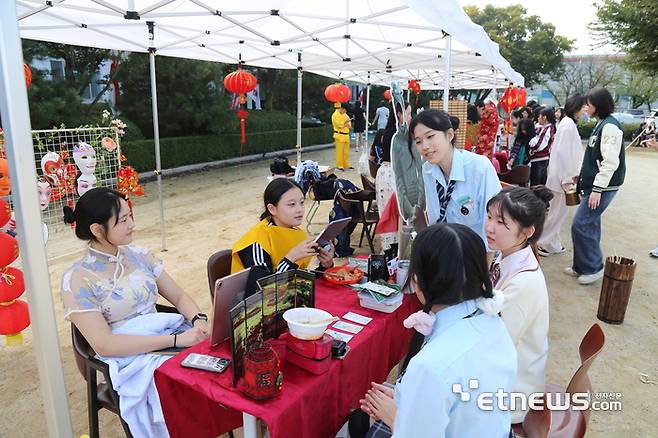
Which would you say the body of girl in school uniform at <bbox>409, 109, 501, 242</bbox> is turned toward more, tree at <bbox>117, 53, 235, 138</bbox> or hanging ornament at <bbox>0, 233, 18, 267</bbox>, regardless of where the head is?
the hanging ornament

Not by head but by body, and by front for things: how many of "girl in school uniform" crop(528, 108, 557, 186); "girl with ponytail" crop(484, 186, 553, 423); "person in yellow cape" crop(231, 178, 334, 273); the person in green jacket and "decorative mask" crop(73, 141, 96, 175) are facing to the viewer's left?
3

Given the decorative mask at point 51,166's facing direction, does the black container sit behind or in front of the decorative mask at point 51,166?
in front

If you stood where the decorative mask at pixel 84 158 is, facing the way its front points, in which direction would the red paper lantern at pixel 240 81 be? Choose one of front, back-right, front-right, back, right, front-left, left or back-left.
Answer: left

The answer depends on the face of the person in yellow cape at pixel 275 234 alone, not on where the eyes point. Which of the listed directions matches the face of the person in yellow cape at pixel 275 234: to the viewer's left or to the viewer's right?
to the viewer's right

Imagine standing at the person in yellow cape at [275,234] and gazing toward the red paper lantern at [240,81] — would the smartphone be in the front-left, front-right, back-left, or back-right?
back-left

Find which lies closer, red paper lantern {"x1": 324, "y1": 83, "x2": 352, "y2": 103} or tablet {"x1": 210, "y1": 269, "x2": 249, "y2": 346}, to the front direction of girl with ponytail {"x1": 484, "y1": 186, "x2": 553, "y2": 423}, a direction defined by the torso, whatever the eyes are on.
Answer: the tablet

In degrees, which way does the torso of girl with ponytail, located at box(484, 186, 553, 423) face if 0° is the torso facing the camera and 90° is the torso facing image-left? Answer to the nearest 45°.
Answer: approximately 90°

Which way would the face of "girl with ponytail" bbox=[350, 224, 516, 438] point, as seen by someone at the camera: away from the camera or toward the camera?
away from the camera

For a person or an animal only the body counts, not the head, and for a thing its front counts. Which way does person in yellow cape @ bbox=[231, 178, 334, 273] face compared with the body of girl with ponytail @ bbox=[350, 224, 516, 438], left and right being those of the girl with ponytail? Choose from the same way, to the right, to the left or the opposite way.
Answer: the opposite way

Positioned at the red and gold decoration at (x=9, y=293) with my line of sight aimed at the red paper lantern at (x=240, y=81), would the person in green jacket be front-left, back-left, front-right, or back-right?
front-right

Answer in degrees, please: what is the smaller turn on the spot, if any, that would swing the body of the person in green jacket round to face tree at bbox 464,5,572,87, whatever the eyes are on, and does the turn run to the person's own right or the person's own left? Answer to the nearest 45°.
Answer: approximately 90° to the person's own right

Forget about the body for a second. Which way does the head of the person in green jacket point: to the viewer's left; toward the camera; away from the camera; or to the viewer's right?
to the viewer's left

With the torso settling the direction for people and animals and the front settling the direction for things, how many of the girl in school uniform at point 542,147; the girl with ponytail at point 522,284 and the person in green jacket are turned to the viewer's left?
3

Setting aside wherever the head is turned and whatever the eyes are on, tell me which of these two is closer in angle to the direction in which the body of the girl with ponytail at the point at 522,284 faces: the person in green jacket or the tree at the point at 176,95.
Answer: the tree

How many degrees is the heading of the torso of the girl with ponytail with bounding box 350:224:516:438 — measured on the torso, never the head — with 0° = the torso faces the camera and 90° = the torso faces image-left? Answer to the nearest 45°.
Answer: approximately 135°

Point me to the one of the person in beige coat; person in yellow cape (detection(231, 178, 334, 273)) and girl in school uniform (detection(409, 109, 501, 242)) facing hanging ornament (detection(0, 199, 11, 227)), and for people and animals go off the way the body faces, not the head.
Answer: girl in school uniform (detection(409, 109, 501, 242))
